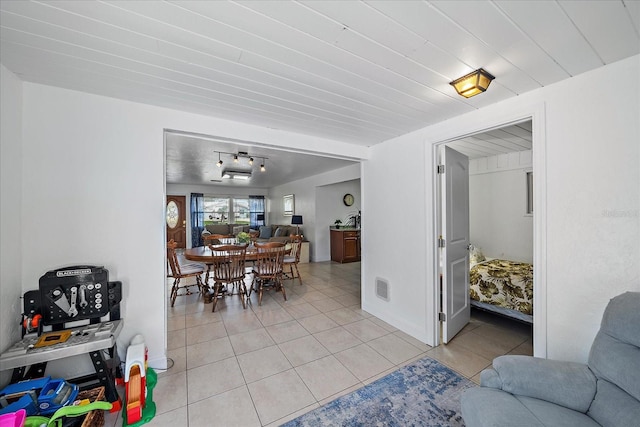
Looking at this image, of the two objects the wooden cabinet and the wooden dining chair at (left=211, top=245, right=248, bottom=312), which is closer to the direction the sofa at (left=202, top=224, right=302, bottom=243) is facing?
the wooden dining chair

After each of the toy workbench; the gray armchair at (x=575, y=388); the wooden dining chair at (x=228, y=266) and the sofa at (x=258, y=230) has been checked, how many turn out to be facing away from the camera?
1

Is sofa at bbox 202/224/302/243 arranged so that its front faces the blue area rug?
yes

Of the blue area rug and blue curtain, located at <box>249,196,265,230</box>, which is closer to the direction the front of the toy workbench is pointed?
the blue area rug

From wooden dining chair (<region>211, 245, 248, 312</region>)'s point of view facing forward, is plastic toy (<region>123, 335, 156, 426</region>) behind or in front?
behind

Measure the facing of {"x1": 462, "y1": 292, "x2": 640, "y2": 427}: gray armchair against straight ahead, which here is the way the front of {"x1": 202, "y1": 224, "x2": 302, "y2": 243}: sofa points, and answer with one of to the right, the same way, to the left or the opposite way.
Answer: to the right

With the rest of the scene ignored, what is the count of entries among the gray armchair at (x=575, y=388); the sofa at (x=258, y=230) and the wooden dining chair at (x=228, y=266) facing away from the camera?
1

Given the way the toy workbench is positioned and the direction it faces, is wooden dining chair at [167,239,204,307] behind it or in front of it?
behind

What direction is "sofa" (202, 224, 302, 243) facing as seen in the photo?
toward the camera

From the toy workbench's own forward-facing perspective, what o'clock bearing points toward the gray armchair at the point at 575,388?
The gray armchair is roughly at 11 o'clock from the toy workbench.

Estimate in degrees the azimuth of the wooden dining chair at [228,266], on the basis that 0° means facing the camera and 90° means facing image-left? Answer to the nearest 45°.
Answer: approximately 180°

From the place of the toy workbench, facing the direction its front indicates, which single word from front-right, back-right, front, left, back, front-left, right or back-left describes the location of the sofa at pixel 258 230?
back-left

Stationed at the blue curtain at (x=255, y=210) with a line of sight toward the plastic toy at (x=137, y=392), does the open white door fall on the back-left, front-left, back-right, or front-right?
front-left

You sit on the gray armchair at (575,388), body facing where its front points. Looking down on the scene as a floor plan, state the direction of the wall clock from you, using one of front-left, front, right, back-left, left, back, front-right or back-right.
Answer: right

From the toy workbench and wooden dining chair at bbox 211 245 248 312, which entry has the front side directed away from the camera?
the wooden dining chair

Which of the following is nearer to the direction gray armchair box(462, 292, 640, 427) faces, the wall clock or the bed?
the wall clock

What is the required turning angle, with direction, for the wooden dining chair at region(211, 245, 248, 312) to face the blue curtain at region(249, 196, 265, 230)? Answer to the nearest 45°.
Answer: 0° — it already faces it

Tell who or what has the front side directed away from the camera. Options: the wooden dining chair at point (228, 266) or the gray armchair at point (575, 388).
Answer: the wooden dining chair
